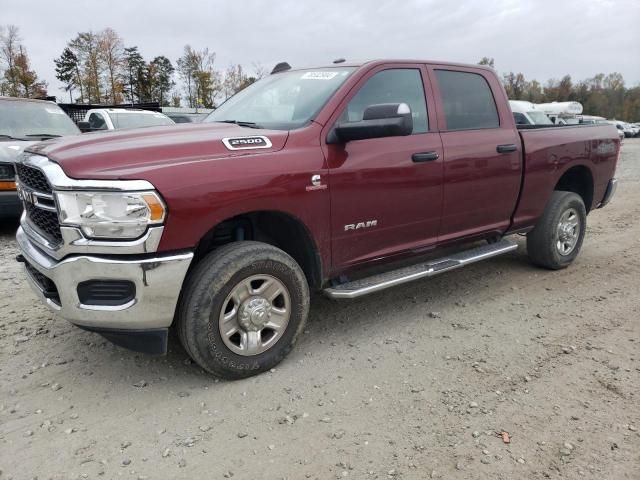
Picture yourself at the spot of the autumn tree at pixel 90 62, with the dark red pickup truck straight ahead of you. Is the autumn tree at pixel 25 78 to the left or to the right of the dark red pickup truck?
right

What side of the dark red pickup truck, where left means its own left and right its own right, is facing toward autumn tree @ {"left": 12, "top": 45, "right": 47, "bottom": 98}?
right

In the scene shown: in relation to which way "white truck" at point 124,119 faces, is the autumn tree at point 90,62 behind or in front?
behind

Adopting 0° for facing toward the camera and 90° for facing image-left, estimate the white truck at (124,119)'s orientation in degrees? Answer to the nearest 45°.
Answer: approximately 315°

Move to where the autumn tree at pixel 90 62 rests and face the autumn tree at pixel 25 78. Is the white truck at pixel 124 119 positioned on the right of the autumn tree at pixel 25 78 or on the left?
left

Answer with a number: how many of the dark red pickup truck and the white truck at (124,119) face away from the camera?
0

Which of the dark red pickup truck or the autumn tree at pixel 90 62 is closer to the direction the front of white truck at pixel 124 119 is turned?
the dark red pickup truck

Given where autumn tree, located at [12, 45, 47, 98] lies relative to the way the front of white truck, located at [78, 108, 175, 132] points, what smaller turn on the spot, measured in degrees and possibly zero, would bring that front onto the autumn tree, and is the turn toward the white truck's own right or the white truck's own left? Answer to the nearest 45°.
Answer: approximately 135° to the white truck's own left

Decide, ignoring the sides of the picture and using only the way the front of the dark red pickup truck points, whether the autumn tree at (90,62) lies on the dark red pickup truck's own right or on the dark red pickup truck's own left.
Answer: on the dark red pickup truck's own right

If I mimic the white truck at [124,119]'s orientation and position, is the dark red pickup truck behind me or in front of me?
in front

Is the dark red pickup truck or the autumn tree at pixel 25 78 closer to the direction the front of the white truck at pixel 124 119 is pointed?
the dark red pickup truck

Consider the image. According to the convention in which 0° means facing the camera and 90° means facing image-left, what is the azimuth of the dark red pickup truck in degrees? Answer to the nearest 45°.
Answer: approximately 45°
